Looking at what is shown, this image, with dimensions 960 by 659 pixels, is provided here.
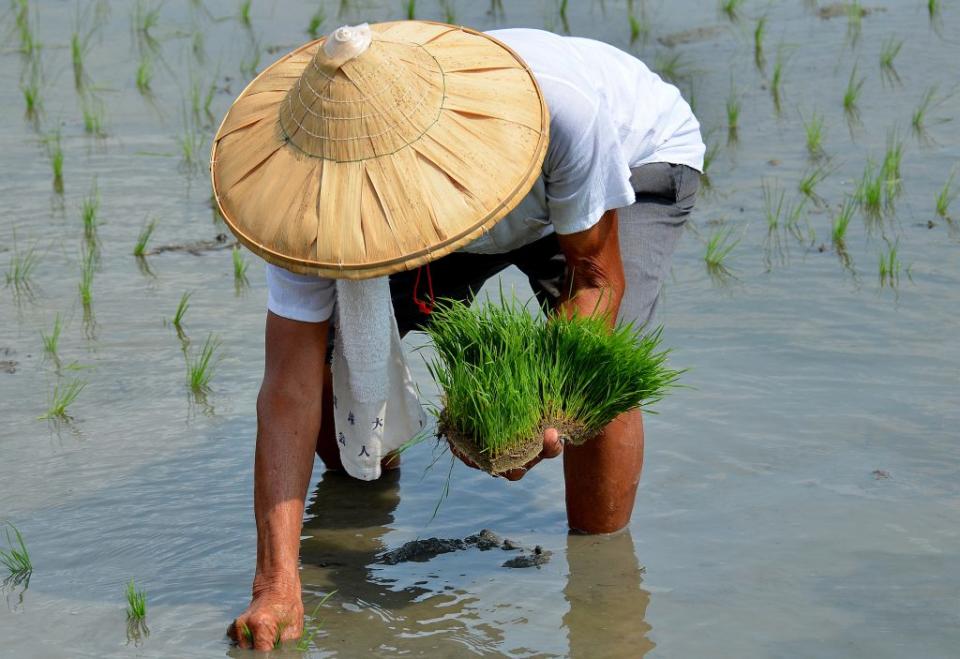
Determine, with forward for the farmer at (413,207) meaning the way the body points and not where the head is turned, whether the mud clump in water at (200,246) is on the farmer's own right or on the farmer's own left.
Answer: on the farmer's own right

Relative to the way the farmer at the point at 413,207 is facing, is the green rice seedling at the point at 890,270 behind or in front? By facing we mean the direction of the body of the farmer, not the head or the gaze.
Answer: behind

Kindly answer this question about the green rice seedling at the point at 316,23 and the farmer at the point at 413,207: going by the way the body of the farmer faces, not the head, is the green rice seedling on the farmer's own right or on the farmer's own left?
on the farmer's own right

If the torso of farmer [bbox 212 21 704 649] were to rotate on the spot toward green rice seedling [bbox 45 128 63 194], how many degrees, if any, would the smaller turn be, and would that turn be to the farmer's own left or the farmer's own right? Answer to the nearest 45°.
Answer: approximately 90° to the farmer's own right

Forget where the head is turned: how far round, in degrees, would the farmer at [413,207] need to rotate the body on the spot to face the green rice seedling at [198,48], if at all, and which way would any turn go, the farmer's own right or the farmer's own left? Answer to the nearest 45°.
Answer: approximately 135° to the farmer's own right

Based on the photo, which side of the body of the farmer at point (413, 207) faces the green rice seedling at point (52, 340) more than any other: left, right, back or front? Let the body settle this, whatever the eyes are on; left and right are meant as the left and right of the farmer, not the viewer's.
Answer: right

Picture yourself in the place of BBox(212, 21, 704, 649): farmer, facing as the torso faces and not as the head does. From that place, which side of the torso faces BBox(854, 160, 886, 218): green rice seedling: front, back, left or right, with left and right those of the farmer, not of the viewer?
back

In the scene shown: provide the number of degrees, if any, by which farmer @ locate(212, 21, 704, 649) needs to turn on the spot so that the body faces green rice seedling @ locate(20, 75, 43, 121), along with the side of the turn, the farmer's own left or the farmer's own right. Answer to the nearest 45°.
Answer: approximately 90° to the farmer's own right

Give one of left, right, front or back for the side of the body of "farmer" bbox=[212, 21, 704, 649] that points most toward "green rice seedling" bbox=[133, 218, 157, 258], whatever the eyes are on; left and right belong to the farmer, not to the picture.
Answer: right

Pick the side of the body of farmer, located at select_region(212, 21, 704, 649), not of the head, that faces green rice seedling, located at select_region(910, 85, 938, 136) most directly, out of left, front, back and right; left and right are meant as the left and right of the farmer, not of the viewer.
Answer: back

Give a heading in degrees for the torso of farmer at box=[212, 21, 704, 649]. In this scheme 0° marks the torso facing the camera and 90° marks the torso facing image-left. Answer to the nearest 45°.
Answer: approximately 45°

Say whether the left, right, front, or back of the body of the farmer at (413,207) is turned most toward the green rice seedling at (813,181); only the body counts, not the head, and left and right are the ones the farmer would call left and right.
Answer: back
